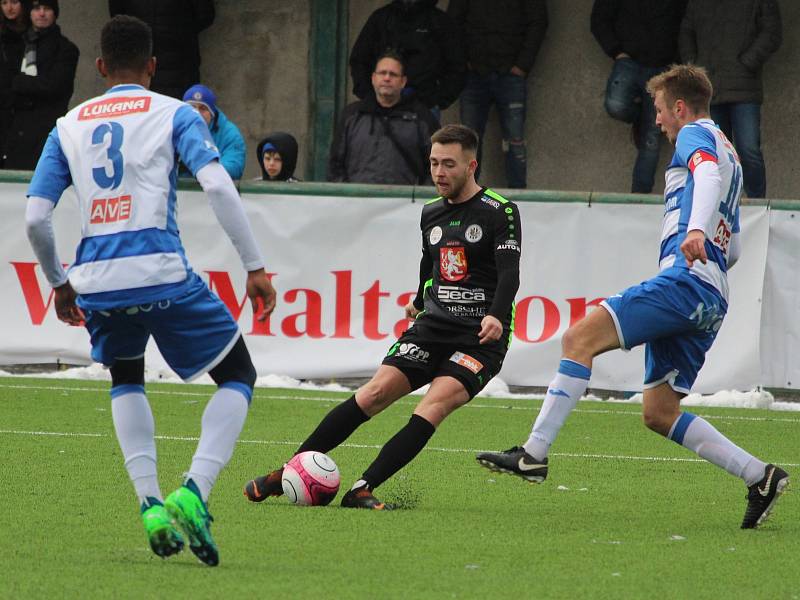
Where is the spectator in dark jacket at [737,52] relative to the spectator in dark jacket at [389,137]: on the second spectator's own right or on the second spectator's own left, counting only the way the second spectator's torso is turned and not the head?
on the second spectator's own left

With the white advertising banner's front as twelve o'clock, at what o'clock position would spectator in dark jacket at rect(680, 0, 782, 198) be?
The spectator in dark jacket is roughly at 8 o'clock from the white advertising banner.

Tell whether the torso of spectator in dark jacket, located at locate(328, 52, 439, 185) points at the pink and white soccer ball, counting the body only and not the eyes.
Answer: yes

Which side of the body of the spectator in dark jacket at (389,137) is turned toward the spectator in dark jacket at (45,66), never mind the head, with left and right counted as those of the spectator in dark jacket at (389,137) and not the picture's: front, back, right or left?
right
